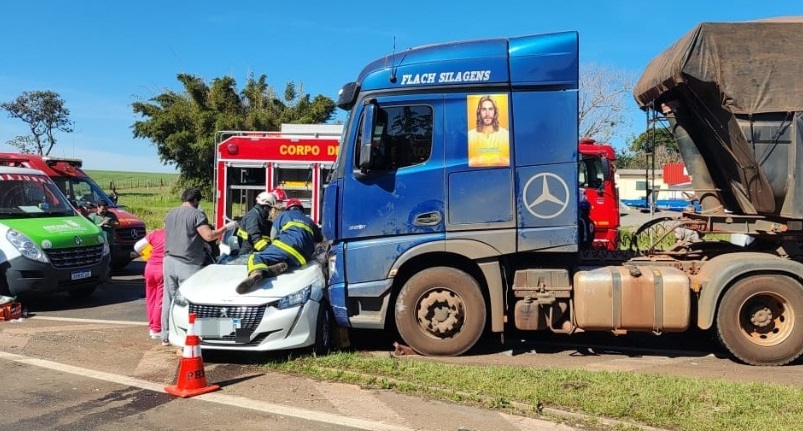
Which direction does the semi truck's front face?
to the viewer's left

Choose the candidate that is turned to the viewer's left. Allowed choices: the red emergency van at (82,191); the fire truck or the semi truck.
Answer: the semi truck

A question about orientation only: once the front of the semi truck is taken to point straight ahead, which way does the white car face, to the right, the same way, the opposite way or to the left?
to the left

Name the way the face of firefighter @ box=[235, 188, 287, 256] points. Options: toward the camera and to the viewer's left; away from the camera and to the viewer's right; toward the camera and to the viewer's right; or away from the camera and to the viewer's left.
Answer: away from the camera and to the viewer's right

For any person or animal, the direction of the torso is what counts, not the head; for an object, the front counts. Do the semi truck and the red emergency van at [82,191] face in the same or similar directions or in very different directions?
very different directions

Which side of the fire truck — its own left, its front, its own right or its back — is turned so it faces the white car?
right

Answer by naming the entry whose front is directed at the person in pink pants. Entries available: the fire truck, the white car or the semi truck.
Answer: the semi truck

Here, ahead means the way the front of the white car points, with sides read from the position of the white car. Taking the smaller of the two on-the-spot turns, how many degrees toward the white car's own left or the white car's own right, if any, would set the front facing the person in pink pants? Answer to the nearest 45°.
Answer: approximately 90° to the white car's own right

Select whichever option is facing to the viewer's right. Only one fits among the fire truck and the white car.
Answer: the fire truck

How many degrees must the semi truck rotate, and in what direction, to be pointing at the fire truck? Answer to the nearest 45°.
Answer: approximately 45° to its right
